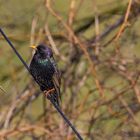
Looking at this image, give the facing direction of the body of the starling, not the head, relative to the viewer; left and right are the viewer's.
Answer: facing the viewer and to the left of the viewer
